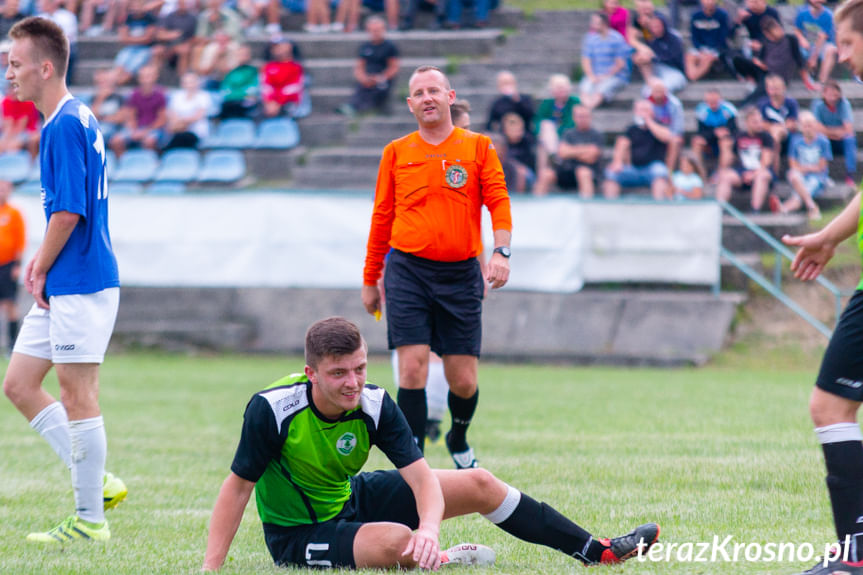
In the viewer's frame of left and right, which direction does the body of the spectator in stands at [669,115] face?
facing the viewer and to the left of the viewer

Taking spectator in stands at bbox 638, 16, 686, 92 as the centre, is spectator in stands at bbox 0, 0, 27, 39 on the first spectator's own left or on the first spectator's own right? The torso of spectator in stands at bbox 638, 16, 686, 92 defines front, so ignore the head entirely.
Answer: on the first spectator's own right

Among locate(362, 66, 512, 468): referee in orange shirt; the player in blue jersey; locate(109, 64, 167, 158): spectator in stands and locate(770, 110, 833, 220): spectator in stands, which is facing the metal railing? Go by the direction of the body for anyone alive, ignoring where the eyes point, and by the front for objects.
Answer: locate(770, 110, 833, 220): spectator in stands

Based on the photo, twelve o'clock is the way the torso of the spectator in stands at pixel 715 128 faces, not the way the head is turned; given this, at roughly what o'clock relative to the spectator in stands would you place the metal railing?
The metal railing is roughly at 11 o'clock from the spectator in stands.

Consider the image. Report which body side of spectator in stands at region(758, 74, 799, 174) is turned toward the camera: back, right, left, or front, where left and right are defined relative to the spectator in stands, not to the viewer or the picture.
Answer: front

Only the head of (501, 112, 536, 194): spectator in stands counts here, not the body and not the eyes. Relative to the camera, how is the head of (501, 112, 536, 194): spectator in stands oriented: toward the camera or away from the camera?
toward the camera

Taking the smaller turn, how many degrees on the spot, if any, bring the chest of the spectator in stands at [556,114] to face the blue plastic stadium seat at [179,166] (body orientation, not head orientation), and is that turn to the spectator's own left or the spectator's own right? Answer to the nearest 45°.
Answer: approximately 90° to the spectator's own right

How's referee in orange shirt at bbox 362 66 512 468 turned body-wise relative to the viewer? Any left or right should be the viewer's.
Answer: facing the viewer

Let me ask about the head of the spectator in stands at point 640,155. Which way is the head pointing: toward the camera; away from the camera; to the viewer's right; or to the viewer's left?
toward the camera

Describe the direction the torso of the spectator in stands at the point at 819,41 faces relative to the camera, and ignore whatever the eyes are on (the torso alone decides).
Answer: toward the camera

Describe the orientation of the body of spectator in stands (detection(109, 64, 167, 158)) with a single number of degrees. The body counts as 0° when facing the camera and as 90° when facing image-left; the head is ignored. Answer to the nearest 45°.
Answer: approximately 45°

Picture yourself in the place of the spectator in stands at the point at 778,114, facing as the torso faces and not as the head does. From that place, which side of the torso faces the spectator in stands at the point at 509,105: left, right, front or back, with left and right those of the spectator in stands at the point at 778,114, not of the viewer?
right

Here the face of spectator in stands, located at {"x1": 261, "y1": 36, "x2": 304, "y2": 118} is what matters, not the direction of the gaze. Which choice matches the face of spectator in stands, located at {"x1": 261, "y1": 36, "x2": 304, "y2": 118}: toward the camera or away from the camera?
toward the camera

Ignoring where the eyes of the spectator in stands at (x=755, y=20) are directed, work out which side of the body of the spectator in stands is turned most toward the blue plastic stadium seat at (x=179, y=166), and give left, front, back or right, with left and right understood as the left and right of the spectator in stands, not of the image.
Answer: right

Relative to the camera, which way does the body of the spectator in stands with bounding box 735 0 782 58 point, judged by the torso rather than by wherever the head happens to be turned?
toward the camera

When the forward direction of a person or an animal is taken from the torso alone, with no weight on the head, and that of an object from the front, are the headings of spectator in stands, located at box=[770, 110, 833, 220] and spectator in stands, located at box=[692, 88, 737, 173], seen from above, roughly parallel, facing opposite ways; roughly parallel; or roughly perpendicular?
roughly parallel

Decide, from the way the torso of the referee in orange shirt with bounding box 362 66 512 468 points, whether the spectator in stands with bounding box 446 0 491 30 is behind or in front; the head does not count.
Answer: behind
